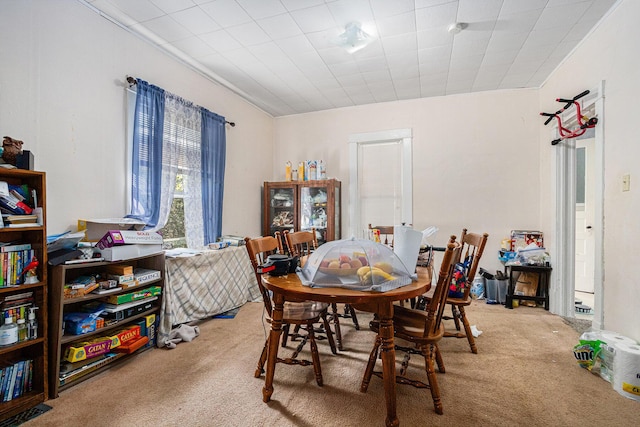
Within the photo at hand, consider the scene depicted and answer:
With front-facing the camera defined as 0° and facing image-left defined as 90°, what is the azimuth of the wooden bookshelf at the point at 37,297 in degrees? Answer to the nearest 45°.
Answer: approximately 315°

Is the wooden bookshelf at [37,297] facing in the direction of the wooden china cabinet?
no

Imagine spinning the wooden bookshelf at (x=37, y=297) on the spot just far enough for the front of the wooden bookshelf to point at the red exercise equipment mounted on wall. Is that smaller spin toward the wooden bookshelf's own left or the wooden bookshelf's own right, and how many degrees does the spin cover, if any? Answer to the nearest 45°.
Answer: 0° — it already faces it

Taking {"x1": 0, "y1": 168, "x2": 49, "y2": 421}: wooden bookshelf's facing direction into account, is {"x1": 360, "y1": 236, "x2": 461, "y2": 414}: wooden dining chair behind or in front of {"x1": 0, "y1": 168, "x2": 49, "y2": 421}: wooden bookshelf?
in front

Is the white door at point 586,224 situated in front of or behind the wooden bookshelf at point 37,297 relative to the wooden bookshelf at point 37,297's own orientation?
in front

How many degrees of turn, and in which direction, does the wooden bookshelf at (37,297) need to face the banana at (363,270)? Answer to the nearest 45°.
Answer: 0° — it already faces it

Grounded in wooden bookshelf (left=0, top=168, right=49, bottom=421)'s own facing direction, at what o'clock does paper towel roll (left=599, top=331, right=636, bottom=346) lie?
The paper towel roll is roughly at 12 o'clock from the wooden bookshelf.

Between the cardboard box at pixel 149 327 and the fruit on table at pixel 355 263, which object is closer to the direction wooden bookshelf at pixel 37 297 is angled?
the fruit on table

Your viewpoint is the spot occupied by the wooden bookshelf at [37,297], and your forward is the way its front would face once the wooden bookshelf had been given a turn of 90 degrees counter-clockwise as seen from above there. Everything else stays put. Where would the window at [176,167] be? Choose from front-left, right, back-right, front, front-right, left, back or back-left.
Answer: front

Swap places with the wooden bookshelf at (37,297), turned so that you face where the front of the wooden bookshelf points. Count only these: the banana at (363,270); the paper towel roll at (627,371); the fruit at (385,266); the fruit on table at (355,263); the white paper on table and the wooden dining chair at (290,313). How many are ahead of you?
6

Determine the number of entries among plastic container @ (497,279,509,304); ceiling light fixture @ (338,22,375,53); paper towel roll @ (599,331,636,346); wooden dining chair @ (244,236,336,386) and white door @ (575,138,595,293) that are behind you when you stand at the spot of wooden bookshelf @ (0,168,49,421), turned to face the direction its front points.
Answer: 0

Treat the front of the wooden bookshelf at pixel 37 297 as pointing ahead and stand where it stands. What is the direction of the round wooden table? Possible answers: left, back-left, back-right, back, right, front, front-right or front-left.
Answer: front

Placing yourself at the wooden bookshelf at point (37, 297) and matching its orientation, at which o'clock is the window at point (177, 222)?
The window is roughly at 9 o'clock from the wooden bookshelf.

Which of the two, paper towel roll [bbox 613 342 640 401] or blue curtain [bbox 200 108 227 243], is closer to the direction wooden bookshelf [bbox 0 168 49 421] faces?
the paper towel roll

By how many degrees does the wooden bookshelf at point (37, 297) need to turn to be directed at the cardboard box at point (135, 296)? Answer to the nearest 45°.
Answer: approximately 45° to its left

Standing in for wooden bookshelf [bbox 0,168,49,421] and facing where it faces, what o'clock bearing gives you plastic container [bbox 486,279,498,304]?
The plastic container is roughly at 11 o'clock from the wooden bookshelf.
